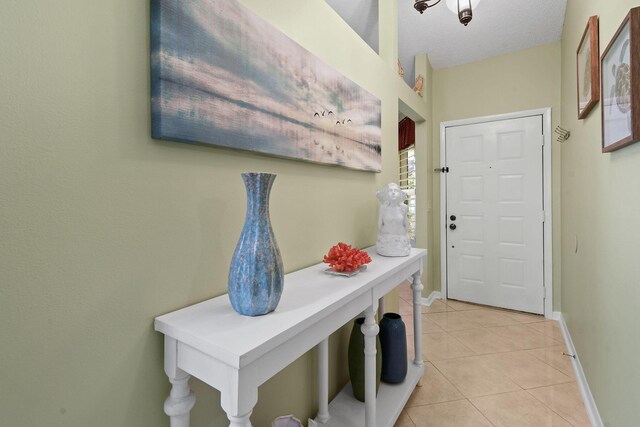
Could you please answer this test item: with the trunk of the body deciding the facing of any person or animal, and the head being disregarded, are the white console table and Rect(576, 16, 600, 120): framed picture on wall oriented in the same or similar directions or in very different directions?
very different directions

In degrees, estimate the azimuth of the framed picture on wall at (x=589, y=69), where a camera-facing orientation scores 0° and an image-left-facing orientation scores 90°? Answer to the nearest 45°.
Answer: approximately 90°

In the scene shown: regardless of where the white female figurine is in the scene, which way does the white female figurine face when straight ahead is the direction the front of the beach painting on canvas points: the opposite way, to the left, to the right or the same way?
to the right

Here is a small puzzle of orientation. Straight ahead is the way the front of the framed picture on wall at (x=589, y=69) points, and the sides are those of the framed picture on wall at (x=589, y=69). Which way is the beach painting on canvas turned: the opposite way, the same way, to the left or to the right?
the opposite way

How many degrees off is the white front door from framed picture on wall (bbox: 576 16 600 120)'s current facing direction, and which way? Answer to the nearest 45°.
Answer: approximately 45° to its right

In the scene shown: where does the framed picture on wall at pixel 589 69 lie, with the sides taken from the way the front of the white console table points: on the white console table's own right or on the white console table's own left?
on the white console table's own left

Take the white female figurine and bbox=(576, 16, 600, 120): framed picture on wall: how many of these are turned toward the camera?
1

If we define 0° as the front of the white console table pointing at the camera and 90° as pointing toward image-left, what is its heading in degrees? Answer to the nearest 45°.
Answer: approximately 315°

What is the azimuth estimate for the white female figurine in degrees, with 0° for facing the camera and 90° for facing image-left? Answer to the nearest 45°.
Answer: approximately 0°
